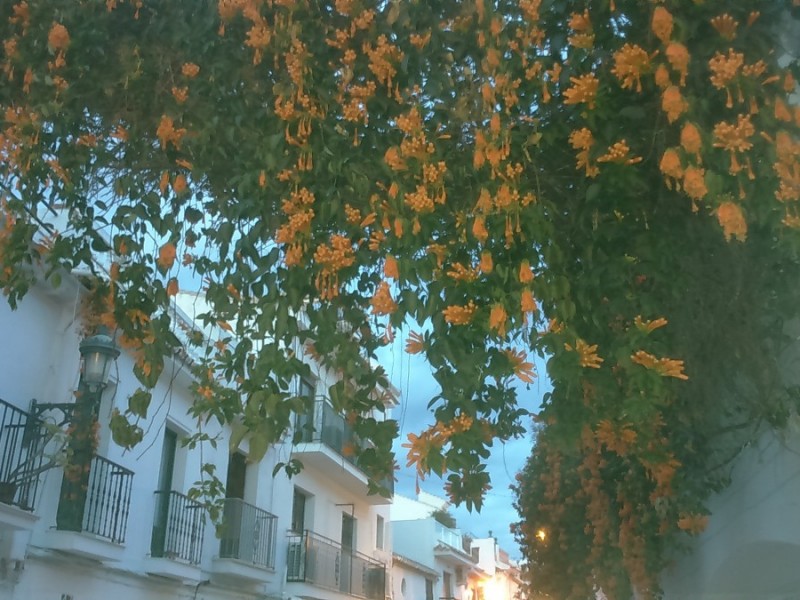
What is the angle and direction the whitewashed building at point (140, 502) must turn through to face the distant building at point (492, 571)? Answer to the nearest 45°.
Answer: approximately 90° to its left

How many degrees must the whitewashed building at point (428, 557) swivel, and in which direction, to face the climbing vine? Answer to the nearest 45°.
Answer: approximately 45° to its right

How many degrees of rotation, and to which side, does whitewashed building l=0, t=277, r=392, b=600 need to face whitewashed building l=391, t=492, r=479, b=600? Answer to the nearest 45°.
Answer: approximately 90° to its left

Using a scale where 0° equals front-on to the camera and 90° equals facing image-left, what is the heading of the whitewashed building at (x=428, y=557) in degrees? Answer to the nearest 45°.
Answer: approximately 315°

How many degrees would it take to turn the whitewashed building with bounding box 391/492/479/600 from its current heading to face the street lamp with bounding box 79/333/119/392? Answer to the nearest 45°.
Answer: approximately 45° to its right

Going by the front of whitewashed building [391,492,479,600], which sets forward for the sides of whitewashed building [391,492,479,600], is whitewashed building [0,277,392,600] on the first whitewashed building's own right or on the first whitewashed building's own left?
on the first whitewashed building's own right

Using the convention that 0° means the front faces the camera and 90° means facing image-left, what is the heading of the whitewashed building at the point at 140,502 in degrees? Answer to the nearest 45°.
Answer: approximately 315°
